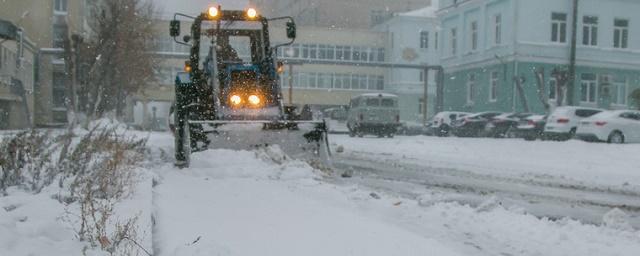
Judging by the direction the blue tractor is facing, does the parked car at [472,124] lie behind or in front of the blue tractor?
behind

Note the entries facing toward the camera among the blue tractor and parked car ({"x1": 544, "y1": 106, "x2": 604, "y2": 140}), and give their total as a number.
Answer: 1

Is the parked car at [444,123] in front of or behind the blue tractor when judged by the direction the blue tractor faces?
behind

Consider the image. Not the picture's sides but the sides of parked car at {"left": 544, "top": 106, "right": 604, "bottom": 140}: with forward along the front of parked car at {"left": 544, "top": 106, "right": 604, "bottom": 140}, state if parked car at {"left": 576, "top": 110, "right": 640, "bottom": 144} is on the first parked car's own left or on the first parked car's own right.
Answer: on the first parked car's own right

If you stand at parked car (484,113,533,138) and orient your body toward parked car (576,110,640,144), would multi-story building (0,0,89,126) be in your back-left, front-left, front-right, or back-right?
back-right
